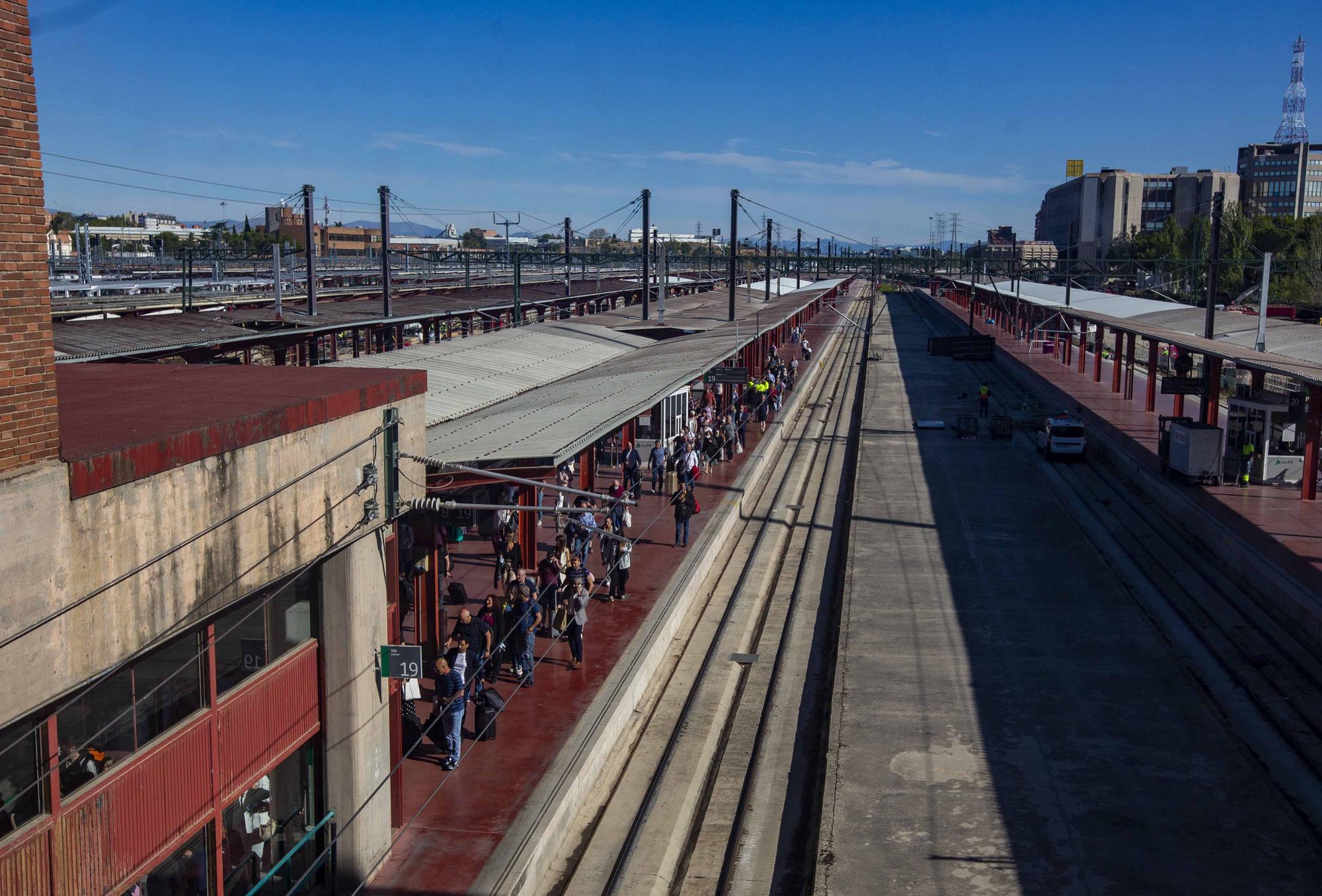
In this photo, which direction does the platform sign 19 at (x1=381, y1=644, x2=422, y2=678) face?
toward the camera

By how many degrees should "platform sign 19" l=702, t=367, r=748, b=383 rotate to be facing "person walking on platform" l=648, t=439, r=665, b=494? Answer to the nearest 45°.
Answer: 0° — it already faces them

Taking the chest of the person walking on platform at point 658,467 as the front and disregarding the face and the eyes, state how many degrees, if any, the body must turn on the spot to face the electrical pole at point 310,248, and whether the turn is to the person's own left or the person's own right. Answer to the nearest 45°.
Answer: approximately 135° to the person's own right

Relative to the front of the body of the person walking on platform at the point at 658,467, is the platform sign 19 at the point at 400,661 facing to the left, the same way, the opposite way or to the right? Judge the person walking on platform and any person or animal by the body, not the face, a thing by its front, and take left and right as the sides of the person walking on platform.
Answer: the same way

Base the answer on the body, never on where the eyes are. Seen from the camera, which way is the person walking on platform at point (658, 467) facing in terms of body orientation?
toward the camera

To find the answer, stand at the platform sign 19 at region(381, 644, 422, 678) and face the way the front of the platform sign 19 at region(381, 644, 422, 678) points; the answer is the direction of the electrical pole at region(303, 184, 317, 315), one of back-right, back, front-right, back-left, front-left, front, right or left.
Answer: back

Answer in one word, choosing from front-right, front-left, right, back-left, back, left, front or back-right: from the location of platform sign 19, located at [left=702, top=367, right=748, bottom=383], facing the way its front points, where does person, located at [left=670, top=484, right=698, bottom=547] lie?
front

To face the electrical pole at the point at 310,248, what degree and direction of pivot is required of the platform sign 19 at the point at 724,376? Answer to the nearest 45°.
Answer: approximately 90° to its right

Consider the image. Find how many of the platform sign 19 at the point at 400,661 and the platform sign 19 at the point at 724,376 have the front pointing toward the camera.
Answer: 2

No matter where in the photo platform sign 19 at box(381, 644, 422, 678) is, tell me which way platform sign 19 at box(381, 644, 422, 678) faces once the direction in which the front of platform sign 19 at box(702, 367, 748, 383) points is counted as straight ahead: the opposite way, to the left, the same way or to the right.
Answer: the same way

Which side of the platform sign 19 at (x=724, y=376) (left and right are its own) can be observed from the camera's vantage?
front

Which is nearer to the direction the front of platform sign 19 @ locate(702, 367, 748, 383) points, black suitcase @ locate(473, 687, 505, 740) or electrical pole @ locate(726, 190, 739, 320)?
the black suitcase

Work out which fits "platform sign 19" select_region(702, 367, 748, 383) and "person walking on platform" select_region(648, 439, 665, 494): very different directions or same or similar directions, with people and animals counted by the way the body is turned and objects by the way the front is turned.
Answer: same or similar directions
